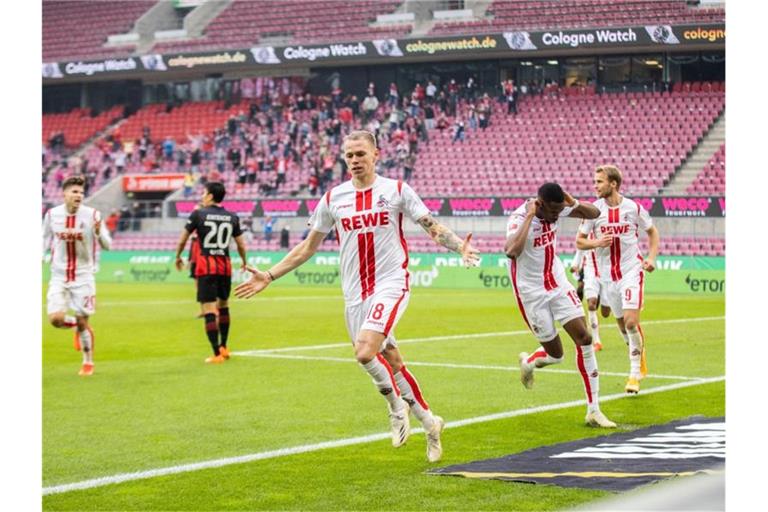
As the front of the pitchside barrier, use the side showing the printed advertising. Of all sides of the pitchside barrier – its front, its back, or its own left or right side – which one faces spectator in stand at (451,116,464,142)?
back

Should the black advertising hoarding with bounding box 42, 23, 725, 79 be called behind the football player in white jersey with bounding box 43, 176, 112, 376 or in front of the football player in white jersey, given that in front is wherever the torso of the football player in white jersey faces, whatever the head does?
behind

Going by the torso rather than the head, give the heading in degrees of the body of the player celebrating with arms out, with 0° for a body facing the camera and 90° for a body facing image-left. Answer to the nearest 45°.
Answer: approximately 0°

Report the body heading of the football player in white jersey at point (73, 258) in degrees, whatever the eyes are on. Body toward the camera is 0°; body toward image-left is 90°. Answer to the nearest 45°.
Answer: approximately 0°

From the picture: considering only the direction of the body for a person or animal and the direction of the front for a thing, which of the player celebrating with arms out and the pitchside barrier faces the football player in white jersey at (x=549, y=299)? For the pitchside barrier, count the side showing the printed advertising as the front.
the pitchside barrier

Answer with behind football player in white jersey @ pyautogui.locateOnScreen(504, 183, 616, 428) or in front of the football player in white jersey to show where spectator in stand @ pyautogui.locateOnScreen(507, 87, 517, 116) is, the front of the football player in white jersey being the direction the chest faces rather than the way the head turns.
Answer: behind

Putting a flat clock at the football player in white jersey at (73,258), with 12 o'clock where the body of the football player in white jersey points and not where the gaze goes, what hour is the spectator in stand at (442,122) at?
The spectator in stand is roughly at 7 o'clock from the football player in white jersey.

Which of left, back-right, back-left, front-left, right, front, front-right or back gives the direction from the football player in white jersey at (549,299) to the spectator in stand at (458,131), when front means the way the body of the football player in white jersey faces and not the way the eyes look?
back-left

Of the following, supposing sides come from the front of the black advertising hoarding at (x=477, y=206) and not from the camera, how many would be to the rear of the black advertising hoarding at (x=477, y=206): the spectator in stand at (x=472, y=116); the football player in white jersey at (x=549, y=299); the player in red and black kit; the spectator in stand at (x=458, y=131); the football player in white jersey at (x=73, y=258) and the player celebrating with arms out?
2

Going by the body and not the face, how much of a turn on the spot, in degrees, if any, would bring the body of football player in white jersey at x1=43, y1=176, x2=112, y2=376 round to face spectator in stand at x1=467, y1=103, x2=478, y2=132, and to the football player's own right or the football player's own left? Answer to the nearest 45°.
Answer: approximately 135° to the football player's own left

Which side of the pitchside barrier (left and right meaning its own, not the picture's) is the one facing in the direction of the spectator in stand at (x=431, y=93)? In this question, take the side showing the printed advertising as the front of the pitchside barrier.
back

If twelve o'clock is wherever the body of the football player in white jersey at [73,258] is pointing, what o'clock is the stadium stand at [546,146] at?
The stadium stand is roughly at 7 o'clock from the football player in white jersey.
